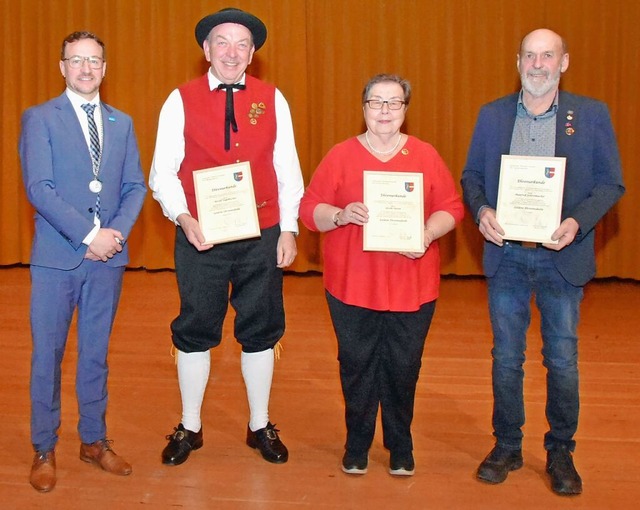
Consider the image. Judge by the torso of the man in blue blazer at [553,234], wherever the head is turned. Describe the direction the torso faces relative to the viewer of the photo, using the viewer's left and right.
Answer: facing the viewer

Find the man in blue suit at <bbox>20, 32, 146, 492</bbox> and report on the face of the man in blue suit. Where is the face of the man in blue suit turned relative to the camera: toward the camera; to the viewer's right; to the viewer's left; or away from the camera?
toward the camera

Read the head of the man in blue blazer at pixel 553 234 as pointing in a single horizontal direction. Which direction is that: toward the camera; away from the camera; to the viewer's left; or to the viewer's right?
toward the camera

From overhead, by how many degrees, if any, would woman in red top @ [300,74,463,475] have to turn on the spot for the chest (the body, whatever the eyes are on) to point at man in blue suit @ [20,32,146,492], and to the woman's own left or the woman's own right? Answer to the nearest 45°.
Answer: approximately 90° to the woman's own right

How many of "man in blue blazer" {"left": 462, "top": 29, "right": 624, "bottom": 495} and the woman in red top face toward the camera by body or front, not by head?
2

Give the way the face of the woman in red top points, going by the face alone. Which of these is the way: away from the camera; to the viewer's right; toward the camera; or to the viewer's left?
toward the camera

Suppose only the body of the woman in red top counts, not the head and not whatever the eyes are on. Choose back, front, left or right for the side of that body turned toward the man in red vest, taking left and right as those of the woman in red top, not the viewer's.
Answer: right

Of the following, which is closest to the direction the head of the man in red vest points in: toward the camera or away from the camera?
toward the camera

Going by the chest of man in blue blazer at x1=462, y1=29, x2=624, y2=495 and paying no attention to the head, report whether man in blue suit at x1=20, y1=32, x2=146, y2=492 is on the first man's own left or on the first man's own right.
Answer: on the first man's own right

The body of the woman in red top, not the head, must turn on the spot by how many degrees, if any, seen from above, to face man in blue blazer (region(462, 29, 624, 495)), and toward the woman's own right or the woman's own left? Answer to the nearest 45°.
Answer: approximately 90° to the woman's own left

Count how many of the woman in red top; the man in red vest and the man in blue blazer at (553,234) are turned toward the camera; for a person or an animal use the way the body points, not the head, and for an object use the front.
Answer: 3

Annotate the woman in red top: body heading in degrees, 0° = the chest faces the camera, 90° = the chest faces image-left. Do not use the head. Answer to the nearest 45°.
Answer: approximately 0°

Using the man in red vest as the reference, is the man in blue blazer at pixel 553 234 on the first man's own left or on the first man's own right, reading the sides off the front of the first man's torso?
on the first man's own left

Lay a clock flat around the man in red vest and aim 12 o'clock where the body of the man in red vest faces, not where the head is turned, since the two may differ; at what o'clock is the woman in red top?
The woman in red top is roughly at 10 o'clock from the man in red vest.
